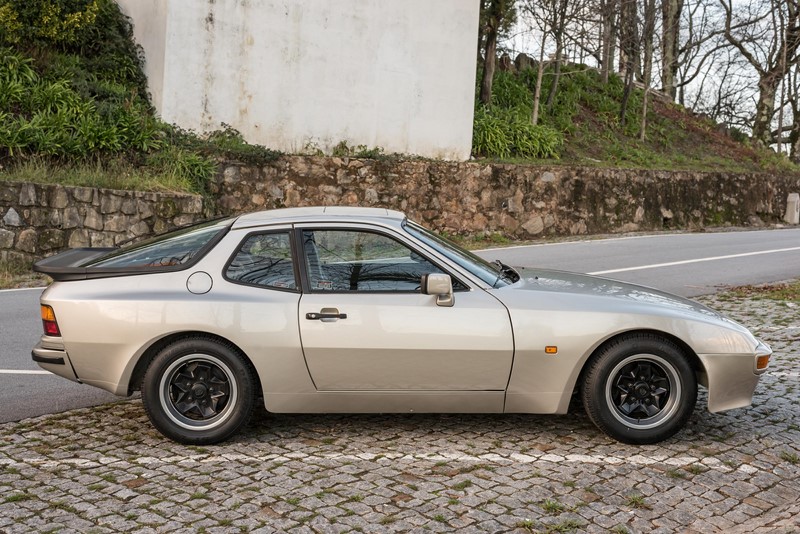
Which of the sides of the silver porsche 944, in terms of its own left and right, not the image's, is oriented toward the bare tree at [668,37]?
left

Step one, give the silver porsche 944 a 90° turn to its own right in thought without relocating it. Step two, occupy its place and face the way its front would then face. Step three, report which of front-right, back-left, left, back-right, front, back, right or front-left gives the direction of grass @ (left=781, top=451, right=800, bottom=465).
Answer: left

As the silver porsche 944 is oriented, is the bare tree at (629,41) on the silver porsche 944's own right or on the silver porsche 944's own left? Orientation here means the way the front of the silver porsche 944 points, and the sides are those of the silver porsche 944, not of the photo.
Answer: on the silver porsche 944's own left

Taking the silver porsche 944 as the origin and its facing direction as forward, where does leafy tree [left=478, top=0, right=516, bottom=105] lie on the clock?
The leafy tree is roughly at 9 o'clock from the silver porsche 944.

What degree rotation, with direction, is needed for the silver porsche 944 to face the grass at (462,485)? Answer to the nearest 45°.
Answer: approximately 45° to its right

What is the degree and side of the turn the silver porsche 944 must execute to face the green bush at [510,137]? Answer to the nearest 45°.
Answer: approximately 90° to its left

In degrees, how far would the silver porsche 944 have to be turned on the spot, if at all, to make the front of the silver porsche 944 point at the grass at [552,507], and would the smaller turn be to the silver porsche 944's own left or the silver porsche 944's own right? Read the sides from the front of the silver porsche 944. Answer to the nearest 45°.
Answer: approximately 45° to the silver porsche 944's own right

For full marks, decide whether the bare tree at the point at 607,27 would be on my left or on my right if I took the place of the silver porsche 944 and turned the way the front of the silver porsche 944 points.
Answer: on my left

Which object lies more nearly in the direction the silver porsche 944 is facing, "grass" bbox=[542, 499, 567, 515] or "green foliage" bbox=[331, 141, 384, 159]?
the grass

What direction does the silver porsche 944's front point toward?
to the viewer's right
